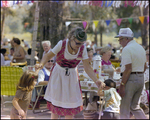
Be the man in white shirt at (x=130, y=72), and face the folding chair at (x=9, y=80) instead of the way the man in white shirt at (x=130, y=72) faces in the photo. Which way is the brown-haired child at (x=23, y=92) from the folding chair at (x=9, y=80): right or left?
left

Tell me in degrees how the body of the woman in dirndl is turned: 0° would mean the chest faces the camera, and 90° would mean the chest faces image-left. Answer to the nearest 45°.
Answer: approximately 0°

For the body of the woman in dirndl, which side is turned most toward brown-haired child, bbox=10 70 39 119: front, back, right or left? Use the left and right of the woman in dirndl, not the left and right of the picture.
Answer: right

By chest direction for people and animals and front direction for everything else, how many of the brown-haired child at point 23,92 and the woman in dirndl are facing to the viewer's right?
1

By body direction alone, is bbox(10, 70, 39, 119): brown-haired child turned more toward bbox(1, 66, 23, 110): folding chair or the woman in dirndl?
the woman in dirndl

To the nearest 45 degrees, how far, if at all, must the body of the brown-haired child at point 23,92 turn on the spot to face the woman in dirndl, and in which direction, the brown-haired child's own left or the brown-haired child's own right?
0° — they already face them

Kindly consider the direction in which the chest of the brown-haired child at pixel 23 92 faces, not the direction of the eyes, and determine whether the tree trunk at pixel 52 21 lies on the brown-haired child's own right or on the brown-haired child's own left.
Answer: on the brown-haired child's own left

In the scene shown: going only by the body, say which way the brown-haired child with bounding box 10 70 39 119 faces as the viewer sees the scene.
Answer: to the viewer's right

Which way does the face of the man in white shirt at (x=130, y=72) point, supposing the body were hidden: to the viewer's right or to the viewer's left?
to the viewer's left

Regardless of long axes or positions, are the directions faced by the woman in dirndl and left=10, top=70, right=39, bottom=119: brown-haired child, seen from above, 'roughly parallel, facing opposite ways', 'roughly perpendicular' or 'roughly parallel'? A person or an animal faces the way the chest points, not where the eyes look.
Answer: roughly perpendicular

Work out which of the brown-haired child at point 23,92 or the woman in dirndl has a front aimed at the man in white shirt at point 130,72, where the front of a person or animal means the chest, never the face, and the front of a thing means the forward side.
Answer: the brown-haired child

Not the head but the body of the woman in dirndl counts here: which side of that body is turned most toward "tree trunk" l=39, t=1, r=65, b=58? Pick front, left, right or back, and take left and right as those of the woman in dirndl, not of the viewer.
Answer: back

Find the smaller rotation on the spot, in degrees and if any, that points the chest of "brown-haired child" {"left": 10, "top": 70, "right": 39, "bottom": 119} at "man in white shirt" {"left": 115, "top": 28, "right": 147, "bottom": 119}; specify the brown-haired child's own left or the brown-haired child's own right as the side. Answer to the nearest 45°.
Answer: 0° — they already face them
